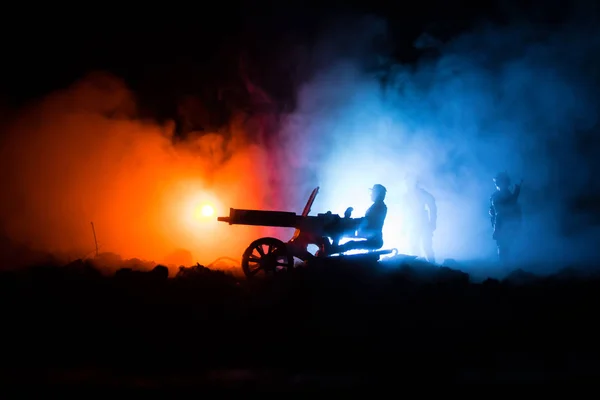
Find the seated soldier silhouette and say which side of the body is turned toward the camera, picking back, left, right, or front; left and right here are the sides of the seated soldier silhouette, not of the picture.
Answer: left

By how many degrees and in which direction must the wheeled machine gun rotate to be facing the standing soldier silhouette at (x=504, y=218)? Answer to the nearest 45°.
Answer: approximately 135° to its right

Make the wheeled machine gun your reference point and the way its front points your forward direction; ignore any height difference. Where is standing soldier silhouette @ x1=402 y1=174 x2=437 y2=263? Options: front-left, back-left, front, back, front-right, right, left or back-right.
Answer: back-right

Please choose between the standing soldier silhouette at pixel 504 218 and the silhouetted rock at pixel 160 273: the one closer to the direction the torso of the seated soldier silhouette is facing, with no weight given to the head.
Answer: the silhouetted rock

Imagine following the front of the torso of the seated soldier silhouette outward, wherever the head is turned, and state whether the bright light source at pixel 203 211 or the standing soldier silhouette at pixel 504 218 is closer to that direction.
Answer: the bright light source

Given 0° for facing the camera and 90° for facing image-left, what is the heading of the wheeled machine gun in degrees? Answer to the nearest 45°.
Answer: approximately 90°
